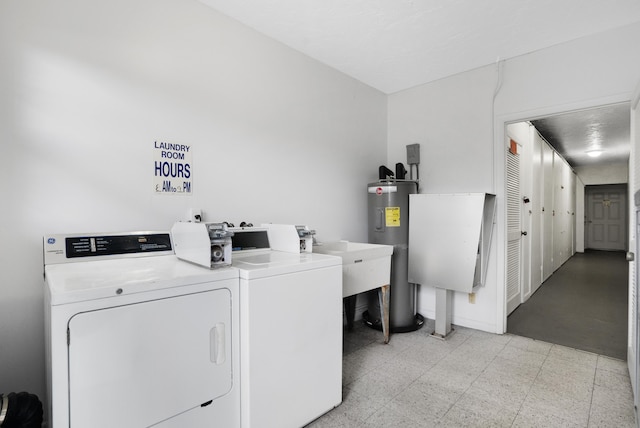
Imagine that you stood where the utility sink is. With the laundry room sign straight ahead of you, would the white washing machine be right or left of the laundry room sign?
left

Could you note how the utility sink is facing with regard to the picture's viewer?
facing the viewer and to the right of the viewer

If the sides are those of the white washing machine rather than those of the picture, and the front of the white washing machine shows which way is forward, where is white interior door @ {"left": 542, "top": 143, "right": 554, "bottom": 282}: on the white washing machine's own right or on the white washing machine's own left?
on the white washing machine's own left

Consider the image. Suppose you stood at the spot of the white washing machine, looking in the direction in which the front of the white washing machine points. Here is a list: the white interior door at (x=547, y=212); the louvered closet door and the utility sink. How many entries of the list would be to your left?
3

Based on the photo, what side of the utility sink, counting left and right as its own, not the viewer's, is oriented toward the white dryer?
right

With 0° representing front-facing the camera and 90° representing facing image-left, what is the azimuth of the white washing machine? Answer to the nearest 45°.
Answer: approximately 315°

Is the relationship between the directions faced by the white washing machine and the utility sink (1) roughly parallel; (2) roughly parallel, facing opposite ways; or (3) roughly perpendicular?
roughly parallel

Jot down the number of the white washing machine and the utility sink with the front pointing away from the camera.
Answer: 0

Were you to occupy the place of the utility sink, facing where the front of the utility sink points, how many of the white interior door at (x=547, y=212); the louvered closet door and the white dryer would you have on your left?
2

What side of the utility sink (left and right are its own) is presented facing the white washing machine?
right

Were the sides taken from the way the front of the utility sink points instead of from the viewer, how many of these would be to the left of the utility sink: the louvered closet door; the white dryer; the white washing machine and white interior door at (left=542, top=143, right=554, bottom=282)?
2

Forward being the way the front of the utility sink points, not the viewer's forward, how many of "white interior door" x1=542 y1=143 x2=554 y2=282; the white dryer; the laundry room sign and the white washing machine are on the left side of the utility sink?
1

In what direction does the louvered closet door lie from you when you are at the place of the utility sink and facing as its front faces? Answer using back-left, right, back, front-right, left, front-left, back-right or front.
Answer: left

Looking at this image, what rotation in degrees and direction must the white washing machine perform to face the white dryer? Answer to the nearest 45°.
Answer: approximately 90° to its right

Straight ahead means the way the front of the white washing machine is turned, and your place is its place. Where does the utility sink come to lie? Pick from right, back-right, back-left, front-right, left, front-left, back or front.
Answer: left
